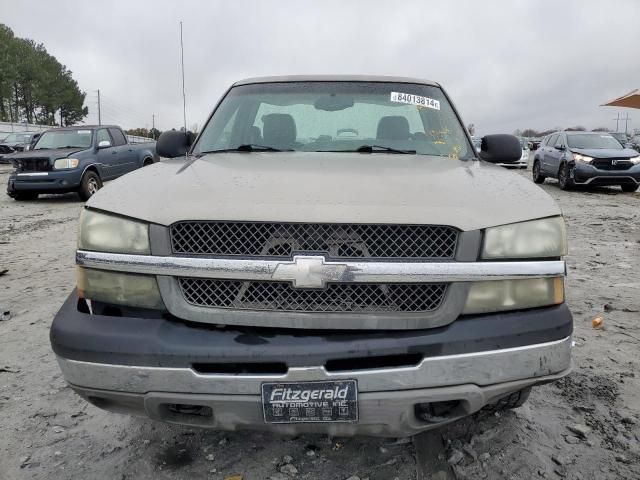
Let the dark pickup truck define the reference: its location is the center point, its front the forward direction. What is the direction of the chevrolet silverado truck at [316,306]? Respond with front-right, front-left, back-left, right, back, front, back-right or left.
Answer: front-left

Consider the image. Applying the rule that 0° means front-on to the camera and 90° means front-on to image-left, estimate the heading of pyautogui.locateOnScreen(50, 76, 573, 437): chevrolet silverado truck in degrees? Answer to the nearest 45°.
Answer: approximately 0°

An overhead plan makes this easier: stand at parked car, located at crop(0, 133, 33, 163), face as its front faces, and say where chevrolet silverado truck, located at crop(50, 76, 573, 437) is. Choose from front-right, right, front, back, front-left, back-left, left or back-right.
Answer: front-left

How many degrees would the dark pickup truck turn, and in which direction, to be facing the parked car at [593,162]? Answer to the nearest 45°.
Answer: approximately 135° to its left

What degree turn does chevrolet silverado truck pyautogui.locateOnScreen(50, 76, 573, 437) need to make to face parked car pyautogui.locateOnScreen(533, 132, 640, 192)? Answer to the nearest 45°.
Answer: approximately 135° to its left

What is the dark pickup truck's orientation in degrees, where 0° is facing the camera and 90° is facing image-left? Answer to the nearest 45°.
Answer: approximately 45°

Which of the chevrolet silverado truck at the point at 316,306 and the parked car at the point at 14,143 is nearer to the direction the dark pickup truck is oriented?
the chevrolet silverado truck

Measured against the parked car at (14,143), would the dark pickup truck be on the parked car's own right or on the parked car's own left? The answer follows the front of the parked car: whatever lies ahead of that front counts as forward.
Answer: on the parked car's own left
